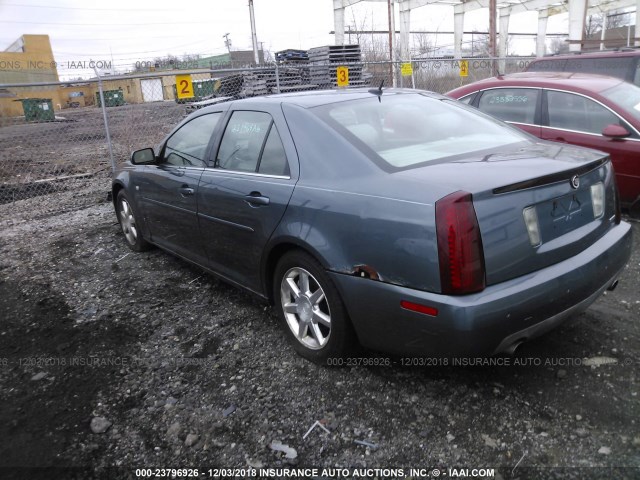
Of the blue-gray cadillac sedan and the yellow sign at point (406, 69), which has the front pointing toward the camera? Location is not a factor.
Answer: the yellow sign

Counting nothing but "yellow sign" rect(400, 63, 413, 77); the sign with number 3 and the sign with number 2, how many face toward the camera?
3

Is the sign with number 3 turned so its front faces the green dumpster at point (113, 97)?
no

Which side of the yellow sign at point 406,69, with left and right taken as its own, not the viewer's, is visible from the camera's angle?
front

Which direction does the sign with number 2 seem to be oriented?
toward the camera

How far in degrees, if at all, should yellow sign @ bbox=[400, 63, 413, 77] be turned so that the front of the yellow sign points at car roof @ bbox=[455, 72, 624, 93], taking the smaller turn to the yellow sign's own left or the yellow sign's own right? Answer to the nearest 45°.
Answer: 0° — it already faces it

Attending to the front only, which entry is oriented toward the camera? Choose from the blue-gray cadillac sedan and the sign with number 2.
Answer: the sign with number 2

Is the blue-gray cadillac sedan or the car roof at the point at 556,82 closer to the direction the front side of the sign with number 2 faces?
the blue-gray cadillac sedan

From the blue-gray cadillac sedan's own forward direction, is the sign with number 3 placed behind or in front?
in front

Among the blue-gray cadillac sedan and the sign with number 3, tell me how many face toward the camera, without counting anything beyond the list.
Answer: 1

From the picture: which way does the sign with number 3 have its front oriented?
toward the camera

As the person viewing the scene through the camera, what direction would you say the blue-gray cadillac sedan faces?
facing away from the viewer and to the left of the viewer

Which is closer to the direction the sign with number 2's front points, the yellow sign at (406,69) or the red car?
the red car

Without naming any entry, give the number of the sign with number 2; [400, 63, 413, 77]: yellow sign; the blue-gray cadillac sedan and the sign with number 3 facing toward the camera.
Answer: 3

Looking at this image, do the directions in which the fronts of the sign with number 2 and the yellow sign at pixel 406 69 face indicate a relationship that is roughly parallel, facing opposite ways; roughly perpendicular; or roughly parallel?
roughly parallel

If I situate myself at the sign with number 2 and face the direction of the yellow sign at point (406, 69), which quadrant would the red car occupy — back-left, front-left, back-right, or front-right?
front-right

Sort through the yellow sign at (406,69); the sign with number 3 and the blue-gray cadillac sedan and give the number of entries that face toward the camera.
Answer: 2
